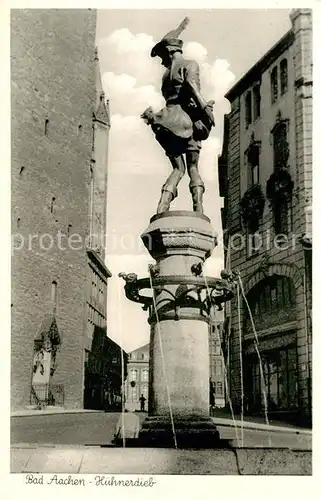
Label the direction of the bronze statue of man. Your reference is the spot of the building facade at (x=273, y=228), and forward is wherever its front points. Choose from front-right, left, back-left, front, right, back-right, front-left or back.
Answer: front-left

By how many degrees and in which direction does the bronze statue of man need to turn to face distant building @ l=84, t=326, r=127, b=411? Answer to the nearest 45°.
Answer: approximately 135° to its right

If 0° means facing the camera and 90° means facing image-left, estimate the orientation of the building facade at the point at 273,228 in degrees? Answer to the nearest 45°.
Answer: approximately 45°

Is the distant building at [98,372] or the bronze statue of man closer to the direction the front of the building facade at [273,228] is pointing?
the bronze statue of man

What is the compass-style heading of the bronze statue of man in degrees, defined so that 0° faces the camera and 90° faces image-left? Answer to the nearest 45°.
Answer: approximately 45°

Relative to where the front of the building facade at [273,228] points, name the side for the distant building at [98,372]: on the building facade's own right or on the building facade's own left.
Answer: on the building facade's own right

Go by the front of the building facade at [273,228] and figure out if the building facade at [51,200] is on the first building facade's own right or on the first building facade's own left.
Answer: on the first building facade's own right

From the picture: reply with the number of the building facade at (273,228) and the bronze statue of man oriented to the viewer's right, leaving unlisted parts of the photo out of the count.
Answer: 0
